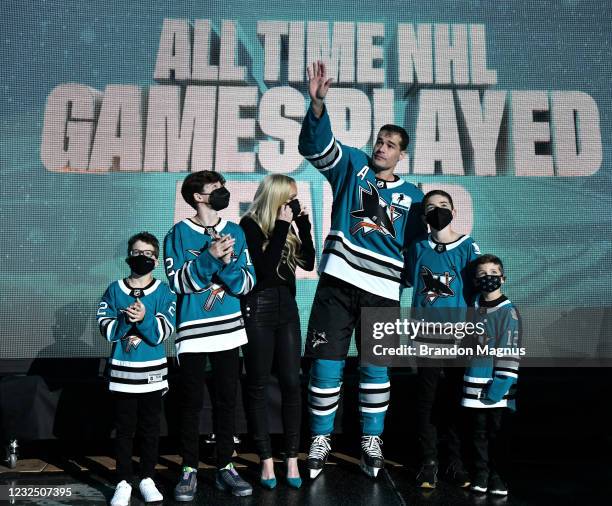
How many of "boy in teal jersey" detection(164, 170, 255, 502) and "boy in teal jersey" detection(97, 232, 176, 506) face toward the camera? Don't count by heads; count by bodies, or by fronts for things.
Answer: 2

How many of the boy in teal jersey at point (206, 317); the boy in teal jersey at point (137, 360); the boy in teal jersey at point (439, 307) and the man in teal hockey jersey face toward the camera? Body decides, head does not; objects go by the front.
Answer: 4

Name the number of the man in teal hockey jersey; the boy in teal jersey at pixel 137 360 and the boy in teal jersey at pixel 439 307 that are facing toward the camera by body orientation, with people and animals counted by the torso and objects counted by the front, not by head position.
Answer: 3

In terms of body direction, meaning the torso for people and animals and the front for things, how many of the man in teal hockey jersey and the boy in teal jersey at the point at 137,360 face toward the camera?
2

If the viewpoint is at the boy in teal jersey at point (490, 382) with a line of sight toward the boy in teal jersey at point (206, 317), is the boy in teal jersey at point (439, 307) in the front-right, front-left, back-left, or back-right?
front-right

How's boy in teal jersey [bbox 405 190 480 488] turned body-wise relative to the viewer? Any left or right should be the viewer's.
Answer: facing the viewer

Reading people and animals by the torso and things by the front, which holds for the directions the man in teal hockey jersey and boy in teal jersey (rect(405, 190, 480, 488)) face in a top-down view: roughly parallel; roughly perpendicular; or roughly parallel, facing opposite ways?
roughly parallel

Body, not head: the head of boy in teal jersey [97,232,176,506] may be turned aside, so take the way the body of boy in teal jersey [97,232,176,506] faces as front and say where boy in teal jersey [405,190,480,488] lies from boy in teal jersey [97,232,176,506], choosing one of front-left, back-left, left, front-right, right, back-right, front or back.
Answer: left

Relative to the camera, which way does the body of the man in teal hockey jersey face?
toward the camera

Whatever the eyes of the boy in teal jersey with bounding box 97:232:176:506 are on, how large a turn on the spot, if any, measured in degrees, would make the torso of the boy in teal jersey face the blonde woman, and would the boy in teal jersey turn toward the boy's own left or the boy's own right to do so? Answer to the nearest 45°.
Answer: approximately 90° to the boy's own left

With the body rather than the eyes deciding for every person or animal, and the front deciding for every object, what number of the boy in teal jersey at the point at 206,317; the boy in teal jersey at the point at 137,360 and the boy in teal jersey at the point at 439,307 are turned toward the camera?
3

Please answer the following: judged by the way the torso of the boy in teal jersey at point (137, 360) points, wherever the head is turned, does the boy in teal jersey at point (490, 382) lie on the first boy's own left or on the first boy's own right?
on the first boy's own left
